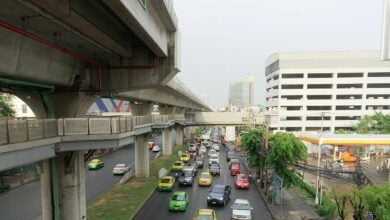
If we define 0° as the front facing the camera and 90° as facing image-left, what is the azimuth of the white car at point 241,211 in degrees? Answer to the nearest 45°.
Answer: approximately 0°

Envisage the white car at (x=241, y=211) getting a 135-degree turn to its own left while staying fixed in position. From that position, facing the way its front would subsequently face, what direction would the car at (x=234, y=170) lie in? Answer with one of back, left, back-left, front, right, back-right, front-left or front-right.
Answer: front-left

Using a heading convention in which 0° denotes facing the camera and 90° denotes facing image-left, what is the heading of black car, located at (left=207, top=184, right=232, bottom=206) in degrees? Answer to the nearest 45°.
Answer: approximately 45°

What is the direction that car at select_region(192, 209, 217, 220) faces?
toward the camera

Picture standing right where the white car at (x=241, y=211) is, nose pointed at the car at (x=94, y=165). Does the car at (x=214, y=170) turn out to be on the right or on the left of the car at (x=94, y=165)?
right

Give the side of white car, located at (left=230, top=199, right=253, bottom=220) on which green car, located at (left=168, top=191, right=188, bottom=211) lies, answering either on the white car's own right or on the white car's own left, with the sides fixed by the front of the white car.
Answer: on the white car's own right
